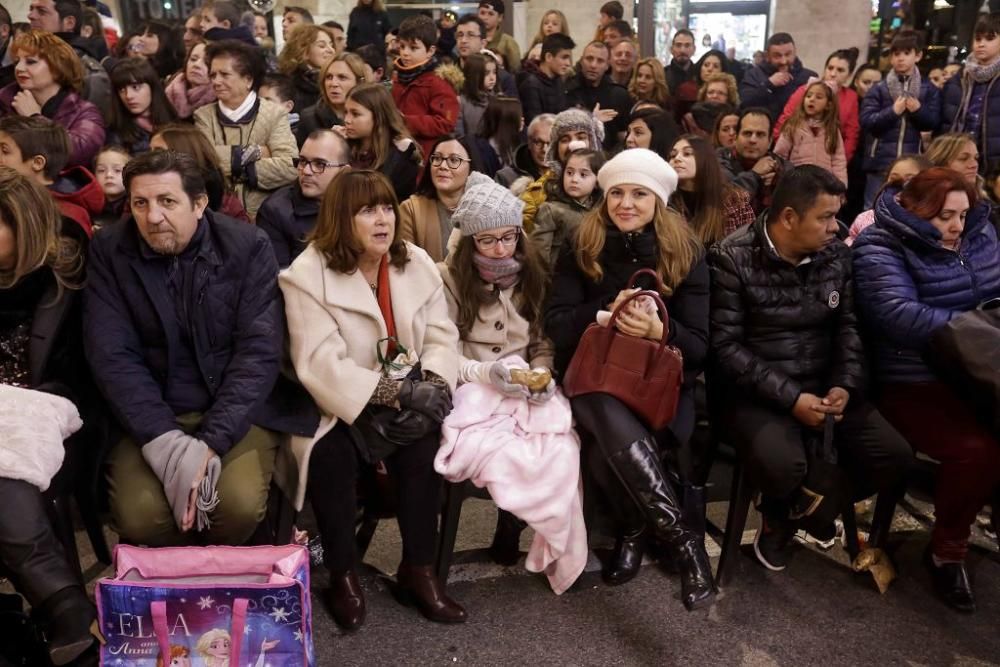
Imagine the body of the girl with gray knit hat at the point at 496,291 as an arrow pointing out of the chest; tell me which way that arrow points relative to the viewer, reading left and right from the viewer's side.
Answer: facing the viewer

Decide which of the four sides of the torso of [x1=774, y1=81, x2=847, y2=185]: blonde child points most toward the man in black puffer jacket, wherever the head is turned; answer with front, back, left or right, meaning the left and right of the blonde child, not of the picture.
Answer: front

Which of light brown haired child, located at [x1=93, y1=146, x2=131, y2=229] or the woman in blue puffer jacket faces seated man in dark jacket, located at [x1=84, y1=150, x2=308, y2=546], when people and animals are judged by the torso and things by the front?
the light brown haired child

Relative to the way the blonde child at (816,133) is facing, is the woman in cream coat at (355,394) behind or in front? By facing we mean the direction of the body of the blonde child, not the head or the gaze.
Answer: in front

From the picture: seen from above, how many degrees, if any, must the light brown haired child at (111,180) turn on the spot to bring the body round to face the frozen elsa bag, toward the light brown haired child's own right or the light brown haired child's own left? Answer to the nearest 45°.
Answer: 0° — they already face it

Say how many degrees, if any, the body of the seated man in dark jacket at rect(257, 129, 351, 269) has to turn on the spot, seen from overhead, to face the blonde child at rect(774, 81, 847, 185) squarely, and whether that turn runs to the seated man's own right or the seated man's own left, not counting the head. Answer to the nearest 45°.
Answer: approximately 90° to the seated man's own left

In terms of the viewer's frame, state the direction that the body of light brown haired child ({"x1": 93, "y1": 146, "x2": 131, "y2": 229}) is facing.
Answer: toward the camera

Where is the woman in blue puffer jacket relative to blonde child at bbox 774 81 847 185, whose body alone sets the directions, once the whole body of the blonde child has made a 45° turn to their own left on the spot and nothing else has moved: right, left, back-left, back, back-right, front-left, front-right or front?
front-right

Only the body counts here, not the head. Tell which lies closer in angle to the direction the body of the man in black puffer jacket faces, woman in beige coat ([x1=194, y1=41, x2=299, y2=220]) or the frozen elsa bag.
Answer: the frozen elsa bag

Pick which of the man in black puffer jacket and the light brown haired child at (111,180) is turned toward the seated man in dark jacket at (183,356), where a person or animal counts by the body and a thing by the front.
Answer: the light brown haired child

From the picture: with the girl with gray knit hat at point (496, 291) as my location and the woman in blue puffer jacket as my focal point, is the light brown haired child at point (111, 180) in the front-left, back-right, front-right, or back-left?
back-left

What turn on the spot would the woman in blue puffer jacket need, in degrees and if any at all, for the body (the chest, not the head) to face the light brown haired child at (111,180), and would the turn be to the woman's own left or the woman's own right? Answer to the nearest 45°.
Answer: approximately 135° to the woman's own right
